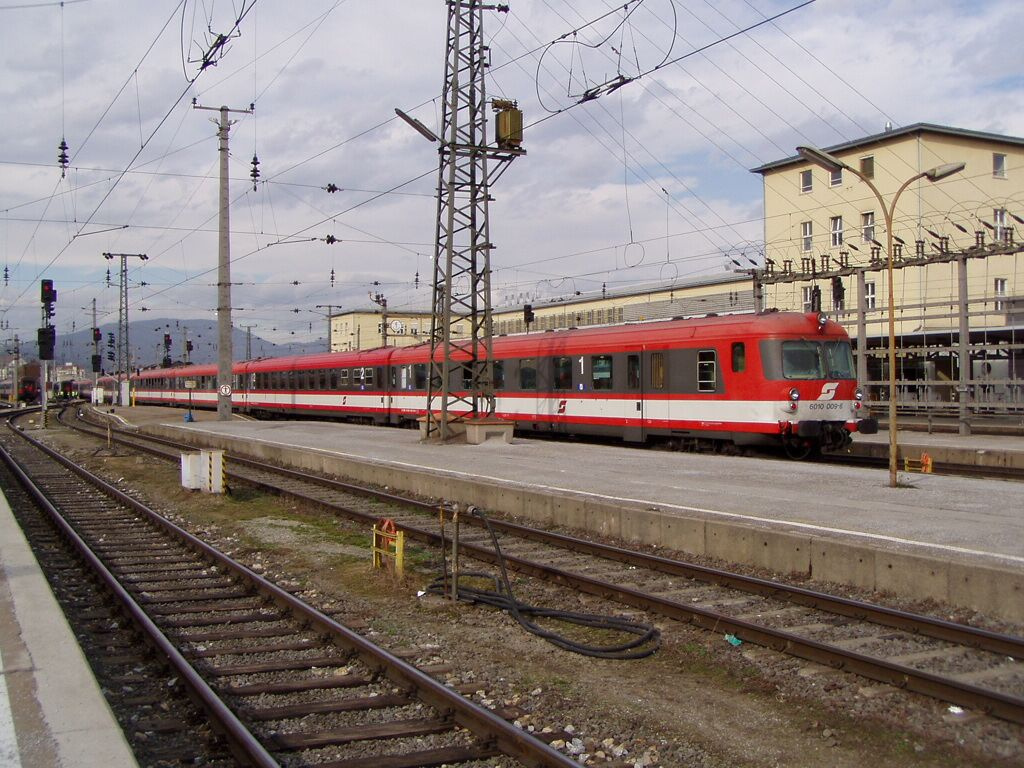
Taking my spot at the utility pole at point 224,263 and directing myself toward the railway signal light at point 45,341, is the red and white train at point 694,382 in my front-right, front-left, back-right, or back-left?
back-left

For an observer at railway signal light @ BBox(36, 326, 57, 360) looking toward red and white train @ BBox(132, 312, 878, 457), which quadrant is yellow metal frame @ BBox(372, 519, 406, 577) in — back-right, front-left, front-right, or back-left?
front-right

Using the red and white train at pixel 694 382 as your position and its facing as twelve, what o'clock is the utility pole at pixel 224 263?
The utility pole is roughly at 6 o'clock from the red and white train.

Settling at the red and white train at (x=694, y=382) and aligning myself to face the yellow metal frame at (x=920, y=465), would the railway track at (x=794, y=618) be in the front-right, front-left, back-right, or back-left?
front-right

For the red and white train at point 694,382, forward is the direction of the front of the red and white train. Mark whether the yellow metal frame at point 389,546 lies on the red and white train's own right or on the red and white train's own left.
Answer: on the red and white train's own right

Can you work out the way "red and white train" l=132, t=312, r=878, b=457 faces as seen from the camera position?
facing the viewer and to the right of the viewer

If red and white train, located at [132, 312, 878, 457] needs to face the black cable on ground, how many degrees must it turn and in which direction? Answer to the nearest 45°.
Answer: approximately 45° to its right

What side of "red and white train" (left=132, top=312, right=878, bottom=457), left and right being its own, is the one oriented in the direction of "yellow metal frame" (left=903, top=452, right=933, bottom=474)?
front

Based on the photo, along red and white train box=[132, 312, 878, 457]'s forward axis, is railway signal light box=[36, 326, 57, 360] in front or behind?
behind

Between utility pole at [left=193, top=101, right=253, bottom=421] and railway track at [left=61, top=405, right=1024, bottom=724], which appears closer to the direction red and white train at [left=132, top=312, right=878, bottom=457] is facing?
the railway track

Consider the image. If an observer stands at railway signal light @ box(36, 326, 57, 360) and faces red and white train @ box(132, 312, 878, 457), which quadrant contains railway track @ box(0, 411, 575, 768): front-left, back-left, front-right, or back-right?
front-right

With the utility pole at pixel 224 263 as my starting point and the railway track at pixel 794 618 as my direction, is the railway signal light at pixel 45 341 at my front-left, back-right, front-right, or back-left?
back-right

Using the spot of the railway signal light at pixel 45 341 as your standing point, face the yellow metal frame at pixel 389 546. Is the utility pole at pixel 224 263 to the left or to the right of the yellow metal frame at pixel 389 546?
left

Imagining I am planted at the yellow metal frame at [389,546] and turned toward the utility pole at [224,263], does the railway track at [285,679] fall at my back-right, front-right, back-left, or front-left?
back-left

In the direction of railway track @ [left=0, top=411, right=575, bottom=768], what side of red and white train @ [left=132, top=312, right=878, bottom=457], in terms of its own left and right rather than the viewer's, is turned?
right

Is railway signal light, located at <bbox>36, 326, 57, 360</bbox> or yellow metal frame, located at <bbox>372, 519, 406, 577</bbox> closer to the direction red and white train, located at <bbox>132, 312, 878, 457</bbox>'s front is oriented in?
the yellow metal frame
